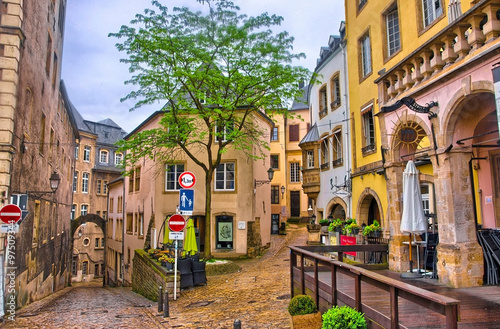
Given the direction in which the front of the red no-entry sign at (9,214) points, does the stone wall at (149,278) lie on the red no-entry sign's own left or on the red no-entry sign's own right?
on the red no-entry sign's own left

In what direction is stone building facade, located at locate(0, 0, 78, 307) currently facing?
to the viewer's right

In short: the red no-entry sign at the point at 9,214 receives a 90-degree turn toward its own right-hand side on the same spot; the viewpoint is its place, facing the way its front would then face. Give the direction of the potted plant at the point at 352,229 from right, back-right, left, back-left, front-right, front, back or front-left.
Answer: back

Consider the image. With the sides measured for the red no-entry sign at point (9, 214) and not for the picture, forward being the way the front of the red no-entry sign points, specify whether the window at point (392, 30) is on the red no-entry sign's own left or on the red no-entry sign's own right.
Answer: on the red no-entry sign's own left

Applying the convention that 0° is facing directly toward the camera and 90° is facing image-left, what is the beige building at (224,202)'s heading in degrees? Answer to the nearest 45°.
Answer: approximately 0°

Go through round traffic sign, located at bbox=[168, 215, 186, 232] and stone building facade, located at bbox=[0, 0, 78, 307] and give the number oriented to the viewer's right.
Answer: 1

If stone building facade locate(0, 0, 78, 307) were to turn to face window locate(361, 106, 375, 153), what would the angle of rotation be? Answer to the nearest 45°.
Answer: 0° — it already faces it

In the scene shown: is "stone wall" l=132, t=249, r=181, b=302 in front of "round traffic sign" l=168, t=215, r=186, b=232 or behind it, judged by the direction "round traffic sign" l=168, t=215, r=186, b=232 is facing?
behind

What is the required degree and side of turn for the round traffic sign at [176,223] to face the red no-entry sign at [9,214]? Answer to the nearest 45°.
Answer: approximately 90° to its right

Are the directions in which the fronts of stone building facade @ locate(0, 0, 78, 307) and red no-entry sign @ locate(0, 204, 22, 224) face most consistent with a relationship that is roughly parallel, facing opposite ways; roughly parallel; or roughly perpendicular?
roughly perpendicular

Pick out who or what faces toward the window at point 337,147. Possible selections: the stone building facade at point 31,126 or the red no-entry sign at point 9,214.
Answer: the stone building facade

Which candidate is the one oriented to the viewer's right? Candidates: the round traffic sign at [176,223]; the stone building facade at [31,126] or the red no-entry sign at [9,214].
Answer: the stone building facade

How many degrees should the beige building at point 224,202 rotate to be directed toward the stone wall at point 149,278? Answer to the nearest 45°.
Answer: approximately 45° to its right
